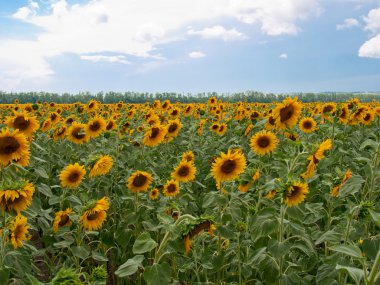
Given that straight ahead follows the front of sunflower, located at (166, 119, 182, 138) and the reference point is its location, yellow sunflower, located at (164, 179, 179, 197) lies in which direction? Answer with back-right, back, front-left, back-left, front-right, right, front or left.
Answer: front-left

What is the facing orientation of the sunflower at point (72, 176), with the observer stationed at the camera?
facing the viewer

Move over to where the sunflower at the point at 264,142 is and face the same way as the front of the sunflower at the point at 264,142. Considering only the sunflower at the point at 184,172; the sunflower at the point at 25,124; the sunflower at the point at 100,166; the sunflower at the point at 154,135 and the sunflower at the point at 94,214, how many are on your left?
0

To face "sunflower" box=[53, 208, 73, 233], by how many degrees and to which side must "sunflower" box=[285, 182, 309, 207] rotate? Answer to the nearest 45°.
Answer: approximately 45° to its right

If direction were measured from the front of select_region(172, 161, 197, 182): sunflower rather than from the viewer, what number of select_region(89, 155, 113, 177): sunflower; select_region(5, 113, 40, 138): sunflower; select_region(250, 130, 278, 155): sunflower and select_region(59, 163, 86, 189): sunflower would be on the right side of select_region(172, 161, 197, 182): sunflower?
3

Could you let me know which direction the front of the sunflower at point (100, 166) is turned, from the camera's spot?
facing the viewer and to the right of the viewer

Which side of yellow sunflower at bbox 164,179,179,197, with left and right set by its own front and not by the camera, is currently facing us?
front

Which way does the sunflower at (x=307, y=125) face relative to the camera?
toward the camera

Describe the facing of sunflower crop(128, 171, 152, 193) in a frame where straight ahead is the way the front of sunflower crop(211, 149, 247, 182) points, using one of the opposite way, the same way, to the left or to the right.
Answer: the same way

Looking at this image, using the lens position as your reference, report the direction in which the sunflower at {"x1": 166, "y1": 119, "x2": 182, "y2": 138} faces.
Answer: facing the viewer and to the left of the viewer

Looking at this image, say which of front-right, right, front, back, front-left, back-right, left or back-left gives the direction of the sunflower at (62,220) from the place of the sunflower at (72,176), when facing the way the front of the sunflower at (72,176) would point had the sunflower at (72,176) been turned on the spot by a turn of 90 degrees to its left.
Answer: right

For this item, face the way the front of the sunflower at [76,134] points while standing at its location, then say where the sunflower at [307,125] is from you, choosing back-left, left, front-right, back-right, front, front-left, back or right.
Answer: left

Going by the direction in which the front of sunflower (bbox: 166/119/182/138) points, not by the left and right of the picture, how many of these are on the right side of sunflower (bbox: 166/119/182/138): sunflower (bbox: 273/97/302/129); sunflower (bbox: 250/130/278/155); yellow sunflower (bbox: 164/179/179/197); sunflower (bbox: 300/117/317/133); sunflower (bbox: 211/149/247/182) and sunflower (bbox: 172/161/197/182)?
0

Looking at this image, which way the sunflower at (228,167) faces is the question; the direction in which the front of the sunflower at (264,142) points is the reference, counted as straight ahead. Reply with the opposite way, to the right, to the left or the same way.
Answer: the same way

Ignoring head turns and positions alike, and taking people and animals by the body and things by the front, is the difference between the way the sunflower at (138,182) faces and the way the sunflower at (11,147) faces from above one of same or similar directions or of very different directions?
same or similar directions

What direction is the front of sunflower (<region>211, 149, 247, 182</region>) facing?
toward the camera

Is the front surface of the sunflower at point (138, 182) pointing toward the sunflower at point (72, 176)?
no

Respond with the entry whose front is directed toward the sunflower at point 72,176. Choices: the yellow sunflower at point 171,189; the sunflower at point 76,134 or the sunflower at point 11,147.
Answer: the sunflower at point 76,134
